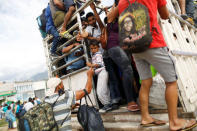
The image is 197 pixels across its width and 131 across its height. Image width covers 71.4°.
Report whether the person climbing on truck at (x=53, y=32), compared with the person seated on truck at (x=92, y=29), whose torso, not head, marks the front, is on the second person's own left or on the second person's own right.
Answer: on the second person's own right

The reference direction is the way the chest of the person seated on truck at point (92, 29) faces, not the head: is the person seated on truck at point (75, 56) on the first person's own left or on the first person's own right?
on the first person's own right

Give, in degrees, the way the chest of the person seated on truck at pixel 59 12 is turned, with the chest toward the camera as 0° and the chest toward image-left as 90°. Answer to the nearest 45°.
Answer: approximately 315°

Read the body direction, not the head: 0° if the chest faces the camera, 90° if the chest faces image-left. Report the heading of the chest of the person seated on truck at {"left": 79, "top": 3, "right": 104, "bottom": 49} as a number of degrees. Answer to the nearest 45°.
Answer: approximately 45°
